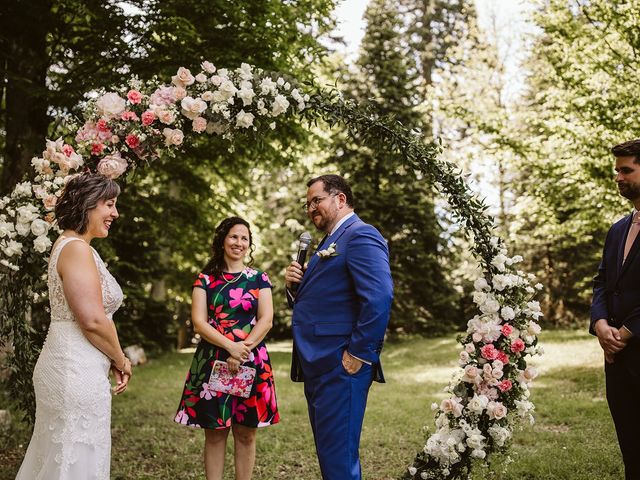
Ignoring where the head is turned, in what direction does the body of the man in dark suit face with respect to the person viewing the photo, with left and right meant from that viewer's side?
facing the viewer and to the left of the viewer

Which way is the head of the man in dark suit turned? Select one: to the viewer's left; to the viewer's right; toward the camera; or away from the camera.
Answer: to the viewer's left

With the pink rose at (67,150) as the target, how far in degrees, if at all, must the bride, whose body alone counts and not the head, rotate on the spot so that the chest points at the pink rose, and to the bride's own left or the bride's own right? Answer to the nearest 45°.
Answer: approximately 90° to the bride's own left

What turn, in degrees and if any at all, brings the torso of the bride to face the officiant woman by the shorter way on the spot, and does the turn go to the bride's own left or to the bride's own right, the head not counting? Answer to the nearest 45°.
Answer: approximately 45° to the bride's own left

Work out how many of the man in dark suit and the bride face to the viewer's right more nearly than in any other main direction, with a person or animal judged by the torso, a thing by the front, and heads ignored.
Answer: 1

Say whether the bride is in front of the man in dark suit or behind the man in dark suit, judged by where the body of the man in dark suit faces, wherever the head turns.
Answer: in front

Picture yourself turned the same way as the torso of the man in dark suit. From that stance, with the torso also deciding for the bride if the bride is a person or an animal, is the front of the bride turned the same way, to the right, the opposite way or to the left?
the opposite way

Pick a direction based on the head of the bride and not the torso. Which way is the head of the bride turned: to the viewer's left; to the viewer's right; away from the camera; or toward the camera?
to the viewer's right

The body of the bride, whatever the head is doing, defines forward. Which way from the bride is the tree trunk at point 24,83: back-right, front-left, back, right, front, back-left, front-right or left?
left

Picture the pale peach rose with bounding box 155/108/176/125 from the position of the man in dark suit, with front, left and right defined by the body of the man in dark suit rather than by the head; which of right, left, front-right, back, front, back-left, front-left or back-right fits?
front-right

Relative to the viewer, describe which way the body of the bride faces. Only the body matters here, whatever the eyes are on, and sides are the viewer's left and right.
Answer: facing to the right of the viewer

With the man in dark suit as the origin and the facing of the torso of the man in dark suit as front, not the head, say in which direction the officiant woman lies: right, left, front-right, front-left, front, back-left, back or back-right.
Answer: front-right
